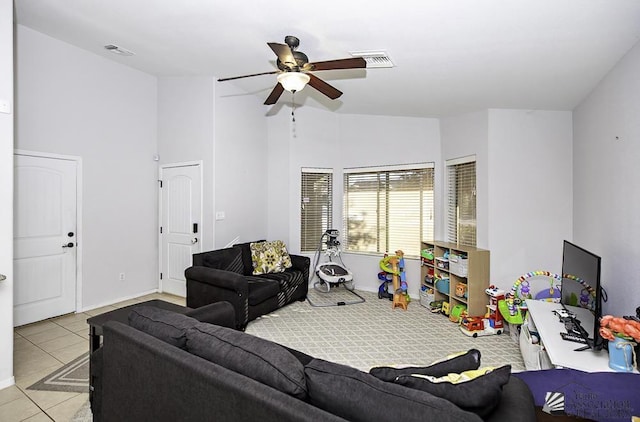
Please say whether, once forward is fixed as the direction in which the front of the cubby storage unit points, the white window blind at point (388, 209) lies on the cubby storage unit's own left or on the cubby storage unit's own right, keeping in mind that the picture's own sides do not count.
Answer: on the cubby storage unit's own right

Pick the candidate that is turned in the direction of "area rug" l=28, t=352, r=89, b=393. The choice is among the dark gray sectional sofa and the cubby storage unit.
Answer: the cubby storage unit

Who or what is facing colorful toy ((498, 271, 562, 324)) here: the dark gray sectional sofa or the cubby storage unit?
the dark gray sectional sofa

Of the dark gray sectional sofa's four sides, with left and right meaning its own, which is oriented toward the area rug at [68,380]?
left

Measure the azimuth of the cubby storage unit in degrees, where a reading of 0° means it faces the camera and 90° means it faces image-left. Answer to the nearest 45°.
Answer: approximately 45°

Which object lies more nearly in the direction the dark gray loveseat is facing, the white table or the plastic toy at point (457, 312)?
the white table

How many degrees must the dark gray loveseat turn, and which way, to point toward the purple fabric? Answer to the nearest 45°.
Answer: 0° — it already faces it

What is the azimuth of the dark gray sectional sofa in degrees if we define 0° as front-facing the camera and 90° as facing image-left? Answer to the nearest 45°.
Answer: approximately 225°

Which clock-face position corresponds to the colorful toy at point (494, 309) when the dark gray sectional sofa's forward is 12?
The colorful toy is roughly at 12 o'clock from the dark gray sectional sofa.

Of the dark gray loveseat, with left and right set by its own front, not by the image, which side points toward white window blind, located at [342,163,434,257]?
left
